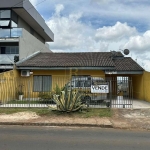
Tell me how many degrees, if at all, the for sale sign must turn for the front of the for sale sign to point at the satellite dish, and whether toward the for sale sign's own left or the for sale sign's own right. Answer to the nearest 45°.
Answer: approximately 180°

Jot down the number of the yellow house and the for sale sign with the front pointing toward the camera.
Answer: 2

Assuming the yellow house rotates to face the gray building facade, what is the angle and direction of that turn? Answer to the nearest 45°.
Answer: approximately 135° to its right

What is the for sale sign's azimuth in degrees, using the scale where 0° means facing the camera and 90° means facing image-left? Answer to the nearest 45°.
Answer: approximately 0°

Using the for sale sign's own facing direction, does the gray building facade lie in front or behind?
behind

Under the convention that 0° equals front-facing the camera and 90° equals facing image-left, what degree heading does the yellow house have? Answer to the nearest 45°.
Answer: approximately 0°

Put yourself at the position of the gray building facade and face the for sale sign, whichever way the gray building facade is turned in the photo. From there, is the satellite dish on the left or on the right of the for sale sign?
left

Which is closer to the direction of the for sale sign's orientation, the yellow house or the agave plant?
the agave plant
